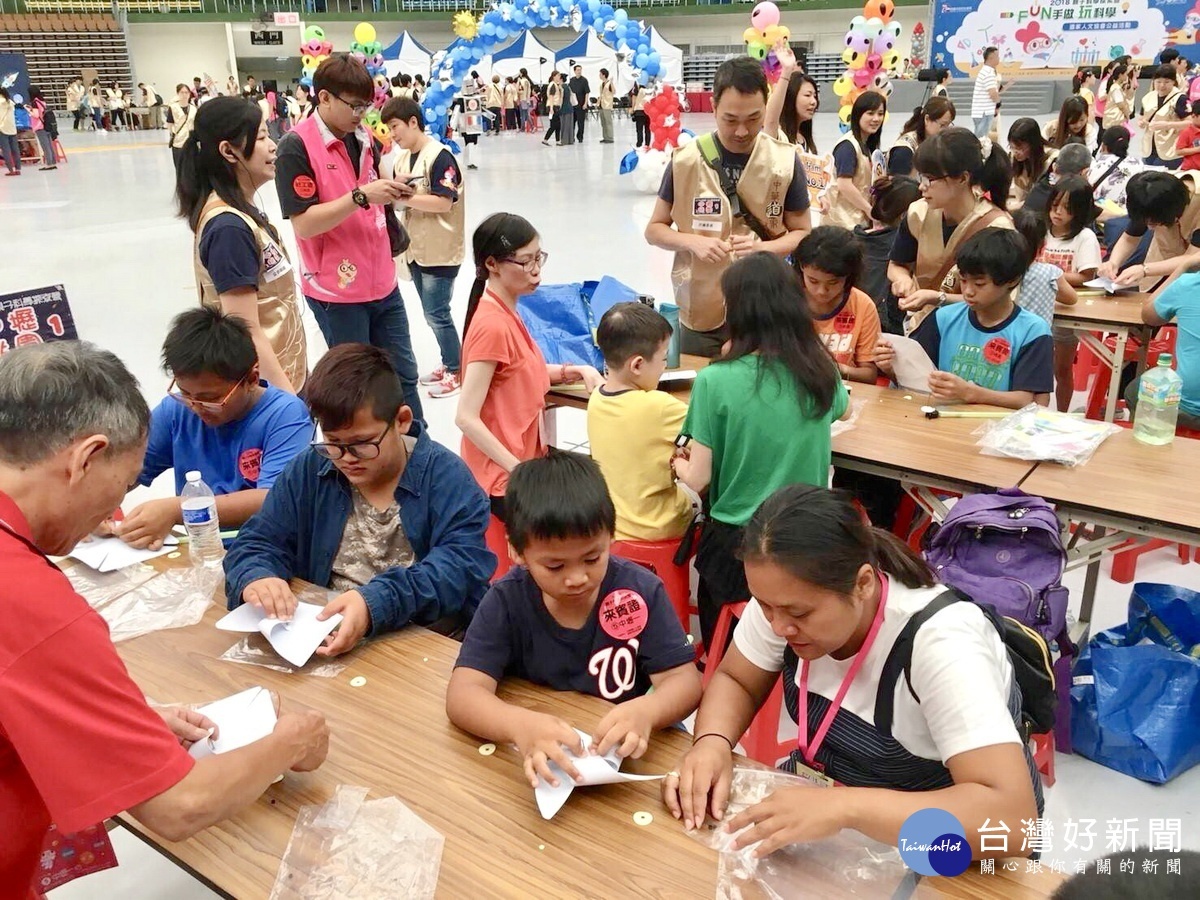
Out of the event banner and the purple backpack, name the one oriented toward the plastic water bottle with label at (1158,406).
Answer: the event banner

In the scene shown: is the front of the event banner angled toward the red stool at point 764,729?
yes

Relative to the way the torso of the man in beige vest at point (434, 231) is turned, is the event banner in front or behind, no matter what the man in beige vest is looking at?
behind

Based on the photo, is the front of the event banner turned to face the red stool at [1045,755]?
yes

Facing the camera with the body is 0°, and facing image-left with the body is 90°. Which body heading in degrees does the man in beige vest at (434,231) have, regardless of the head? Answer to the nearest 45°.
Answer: approximately 45°

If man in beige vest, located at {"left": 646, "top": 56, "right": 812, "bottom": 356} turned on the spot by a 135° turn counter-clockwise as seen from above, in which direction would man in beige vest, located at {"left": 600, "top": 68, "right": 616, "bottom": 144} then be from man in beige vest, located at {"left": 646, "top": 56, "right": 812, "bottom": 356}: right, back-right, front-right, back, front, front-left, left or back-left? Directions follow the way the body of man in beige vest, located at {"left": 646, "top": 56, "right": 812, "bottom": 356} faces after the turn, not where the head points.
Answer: front-left

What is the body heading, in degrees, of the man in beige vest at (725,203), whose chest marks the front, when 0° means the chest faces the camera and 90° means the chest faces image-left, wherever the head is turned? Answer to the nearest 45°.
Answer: approximately 0°

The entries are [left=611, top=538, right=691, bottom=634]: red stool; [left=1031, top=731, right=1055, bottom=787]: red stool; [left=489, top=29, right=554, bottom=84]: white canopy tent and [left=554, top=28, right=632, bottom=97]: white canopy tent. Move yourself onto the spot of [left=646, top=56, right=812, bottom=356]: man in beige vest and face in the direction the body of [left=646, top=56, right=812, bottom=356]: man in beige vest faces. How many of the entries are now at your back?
2

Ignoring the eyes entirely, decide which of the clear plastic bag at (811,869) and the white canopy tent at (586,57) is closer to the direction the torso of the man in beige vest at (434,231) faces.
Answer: the clear plastic bag
